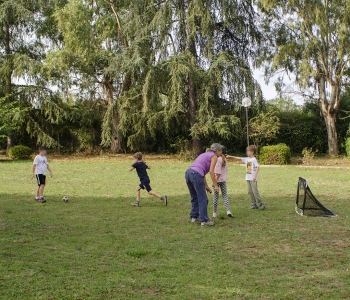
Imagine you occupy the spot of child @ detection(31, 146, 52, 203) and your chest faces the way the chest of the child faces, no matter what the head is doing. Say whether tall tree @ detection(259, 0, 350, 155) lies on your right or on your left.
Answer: on your left

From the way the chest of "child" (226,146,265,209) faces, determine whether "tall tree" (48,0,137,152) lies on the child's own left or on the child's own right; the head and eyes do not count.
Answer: on the child's own right

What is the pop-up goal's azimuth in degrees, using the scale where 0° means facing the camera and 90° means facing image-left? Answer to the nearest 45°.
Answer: approximately 90°

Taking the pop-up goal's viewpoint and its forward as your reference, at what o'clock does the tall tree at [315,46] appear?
The tall tree is roughly at 3 o'clock from the pop-up goal.

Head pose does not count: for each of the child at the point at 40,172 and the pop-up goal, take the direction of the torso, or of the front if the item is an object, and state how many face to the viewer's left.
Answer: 1

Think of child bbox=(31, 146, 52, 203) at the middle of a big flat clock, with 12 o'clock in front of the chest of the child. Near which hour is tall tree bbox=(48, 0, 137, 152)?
The tall tree is roughly at 8 o'clock from the child.

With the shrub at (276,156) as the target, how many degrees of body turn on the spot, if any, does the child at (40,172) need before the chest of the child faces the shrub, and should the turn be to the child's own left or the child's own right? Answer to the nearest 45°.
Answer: approximately 90° to the child's own left

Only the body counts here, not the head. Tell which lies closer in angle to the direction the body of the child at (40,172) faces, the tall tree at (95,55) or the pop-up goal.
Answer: the pop-up goal

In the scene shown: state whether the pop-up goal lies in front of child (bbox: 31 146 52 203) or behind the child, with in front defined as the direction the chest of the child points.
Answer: in front

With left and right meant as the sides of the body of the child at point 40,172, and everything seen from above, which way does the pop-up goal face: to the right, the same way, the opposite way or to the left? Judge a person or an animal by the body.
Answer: the opposite way

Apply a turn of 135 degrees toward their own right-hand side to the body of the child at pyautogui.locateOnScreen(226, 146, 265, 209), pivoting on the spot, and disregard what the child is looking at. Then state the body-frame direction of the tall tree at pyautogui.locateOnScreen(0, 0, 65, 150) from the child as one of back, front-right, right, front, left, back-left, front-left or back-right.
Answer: front-left

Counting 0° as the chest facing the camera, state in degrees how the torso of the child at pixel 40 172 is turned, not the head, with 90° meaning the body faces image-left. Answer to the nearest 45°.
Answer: approximately 315°

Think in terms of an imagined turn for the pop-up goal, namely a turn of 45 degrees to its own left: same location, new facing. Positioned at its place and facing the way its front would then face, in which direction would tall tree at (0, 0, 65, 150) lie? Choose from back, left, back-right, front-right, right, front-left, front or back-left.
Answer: right

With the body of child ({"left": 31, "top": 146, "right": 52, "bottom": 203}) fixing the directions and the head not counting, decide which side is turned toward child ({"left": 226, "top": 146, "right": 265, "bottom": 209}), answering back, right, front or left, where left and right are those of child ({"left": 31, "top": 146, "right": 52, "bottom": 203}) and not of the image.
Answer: front
